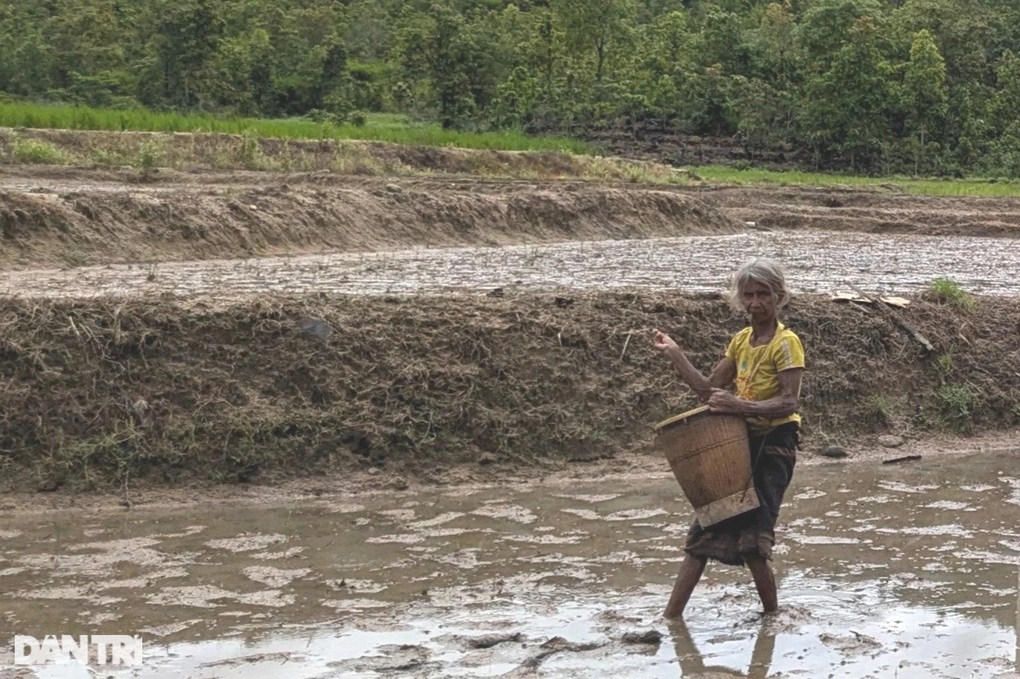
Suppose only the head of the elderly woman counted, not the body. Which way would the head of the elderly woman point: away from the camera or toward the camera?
toward the camera

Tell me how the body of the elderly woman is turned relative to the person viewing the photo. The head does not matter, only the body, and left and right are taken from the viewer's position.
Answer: facing the viewer and to the left of the viewer
